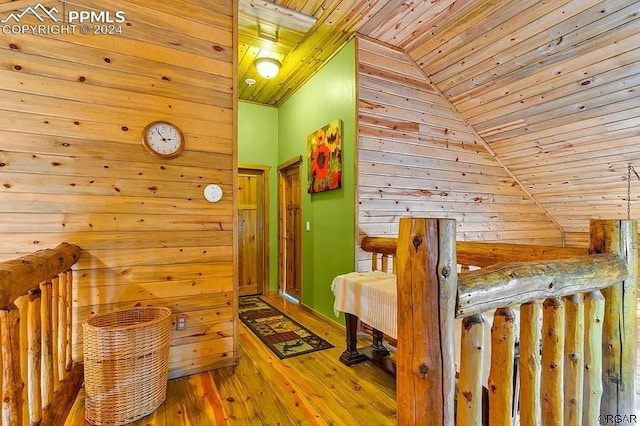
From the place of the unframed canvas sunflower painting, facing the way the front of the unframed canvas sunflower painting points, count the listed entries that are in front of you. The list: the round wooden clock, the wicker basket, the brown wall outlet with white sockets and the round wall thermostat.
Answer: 4

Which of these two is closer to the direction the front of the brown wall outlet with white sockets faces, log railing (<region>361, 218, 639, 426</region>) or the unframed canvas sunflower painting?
the log railing

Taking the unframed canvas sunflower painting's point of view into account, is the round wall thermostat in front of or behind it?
in front

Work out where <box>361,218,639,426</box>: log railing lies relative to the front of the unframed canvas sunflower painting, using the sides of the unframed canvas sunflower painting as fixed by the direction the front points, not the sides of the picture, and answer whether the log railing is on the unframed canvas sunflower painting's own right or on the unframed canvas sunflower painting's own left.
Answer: on the unframed canvas sunflower painting's own left

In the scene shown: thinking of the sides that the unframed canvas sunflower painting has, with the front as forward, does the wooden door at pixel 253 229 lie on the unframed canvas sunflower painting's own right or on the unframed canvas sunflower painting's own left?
on the unframed canvas sunflower painting's own right
